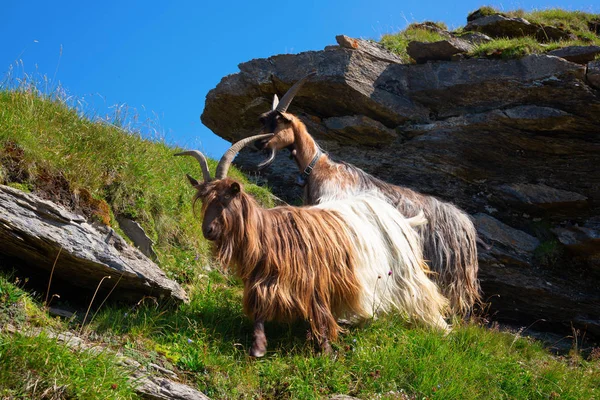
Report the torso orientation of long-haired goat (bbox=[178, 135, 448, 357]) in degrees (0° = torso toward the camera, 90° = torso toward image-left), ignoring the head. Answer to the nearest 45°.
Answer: approximately 90°

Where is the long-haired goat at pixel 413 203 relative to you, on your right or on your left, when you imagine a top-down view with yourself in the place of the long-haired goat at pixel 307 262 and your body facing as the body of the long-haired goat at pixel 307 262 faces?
on your right

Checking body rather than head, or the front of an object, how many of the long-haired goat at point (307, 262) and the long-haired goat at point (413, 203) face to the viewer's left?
2

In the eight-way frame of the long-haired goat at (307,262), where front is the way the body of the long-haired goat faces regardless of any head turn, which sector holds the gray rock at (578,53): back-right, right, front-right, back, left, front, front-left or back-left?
back-right

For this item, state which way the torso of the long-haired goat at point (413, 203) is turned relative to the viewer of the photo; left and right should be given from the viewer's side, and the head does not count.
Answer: facing to the left of the viewer

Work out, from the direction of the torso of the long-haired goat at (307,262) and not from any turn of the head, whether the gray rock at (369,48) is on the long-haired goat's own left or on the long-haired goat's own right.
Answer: on the long-haired goat's own right
